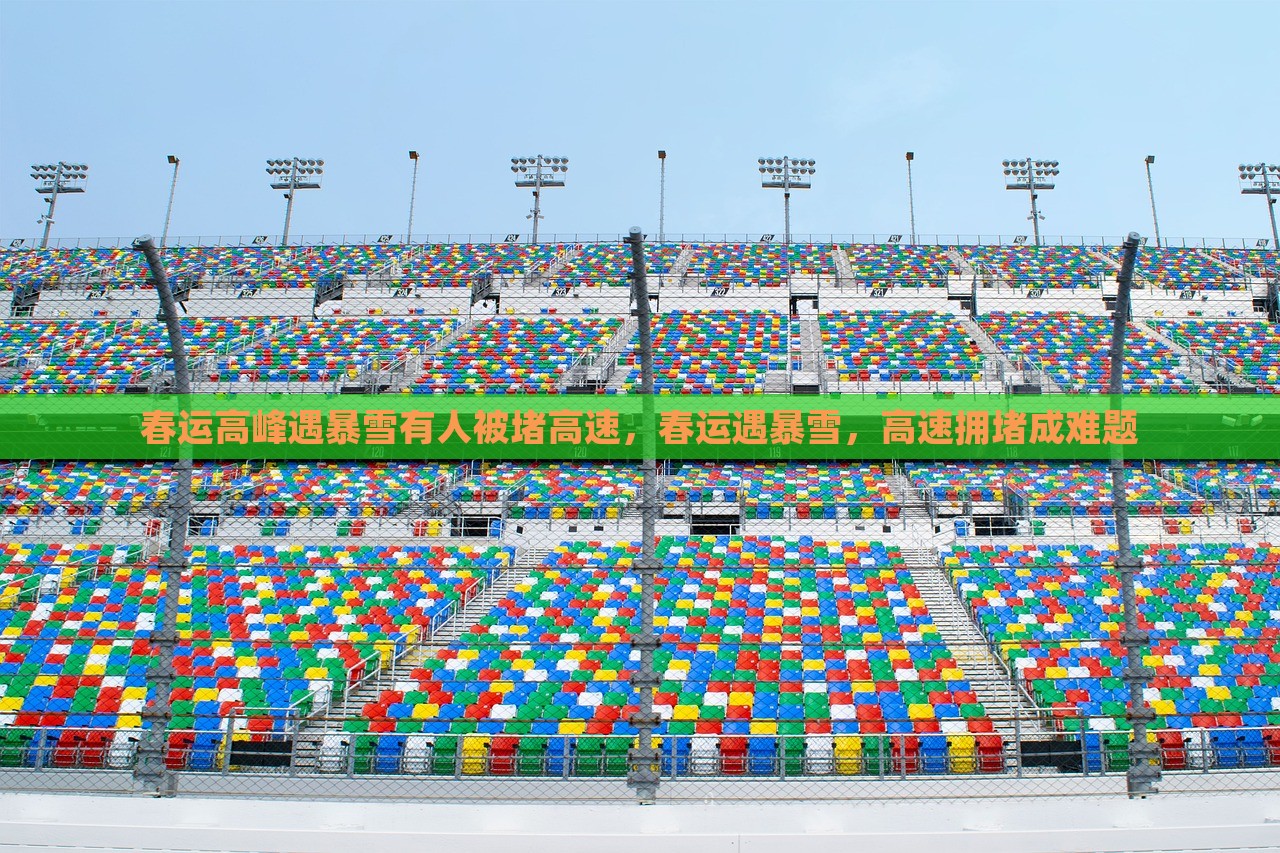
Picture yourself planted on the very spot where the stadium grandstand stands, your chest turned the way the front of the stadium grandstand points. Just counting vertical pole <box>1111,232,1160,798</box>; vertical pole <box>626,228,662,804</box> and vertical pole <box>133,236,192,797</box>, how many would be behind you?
0

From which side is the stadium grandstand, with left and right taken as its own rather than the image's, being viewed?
front

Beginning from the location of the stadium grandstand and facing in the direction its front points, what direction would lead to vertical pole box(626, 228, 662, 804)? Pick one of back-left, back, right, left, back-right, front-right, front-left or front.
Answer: front

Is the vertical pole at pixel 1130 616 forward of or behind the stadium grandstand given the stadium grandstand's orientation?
forward

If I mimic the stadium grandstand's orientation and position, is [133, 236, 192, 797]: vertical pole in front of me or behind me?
in front
